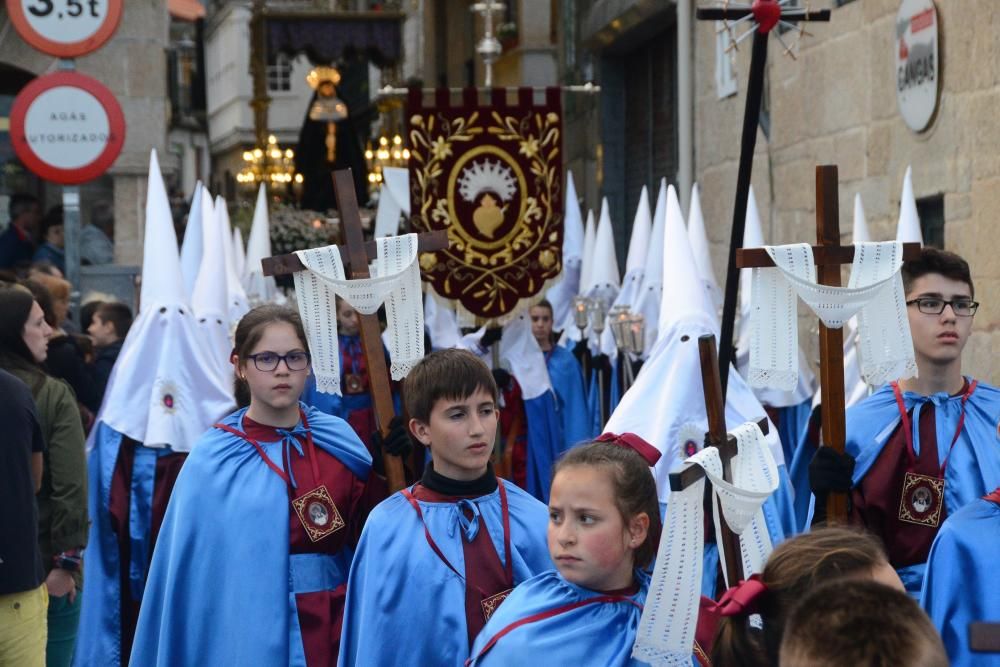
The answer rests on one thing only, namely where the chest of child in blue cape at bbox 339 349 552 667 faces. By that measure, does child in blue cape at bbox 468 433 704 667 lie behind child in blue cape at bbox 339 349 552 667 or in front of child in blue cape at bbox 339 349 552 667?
in front

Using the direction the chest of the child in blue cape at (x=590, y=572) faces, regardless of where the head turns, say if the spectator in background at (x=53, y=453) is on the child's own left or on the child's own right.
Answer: on the child's own right

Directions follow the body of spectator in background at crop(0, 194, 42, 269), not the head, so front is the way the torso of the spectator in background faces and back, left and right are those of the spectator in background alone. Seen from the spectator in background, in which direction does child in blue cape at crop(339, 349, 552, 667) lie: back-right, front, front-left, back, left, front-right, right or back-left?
right

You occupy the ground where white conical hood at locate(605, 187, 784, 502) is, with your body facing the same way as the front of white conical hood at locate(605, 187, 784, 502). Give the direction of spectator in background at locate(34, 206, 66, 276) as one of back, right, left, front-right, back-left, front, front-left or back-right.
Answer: back

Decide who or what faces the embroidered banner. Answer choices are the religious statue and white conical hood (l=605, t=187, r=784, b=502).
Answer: the religious statue

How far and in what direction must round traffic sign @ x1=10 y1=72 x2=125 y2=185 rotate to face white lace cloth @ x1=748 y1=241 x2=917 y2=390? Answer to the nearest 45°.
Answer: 0° — it already faces it

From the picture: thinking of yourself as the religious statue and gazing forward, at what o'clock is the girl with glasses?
The girl with glasses is roughly at 12 o'clock from the religious statue.

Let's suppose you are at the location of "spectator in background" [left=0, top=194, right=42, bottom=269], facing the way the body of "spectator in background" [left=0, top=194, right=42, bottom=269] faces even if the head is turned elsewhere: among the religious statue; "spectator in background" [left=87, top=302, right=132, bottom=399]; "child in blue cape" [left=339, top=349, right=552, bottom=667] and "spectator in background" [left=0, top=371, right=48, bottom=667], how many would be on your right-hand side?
3

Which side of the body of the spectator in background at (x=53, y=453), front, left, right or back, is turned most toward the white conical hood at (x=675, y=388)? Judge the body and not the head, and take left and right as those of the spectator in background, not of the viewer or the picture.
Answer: front

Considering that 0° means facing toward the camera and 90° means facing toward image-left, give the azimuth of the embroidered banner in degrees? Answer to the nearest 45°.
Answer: approximately 0°

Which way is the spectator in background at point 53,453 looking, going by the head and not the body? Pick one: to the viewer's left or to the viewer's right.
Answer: to the viewer's right

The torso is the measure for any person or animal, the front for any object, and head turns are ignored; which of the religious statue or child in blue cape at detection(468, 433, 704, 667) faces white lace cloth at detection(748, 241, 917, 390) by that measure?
the religious statue
